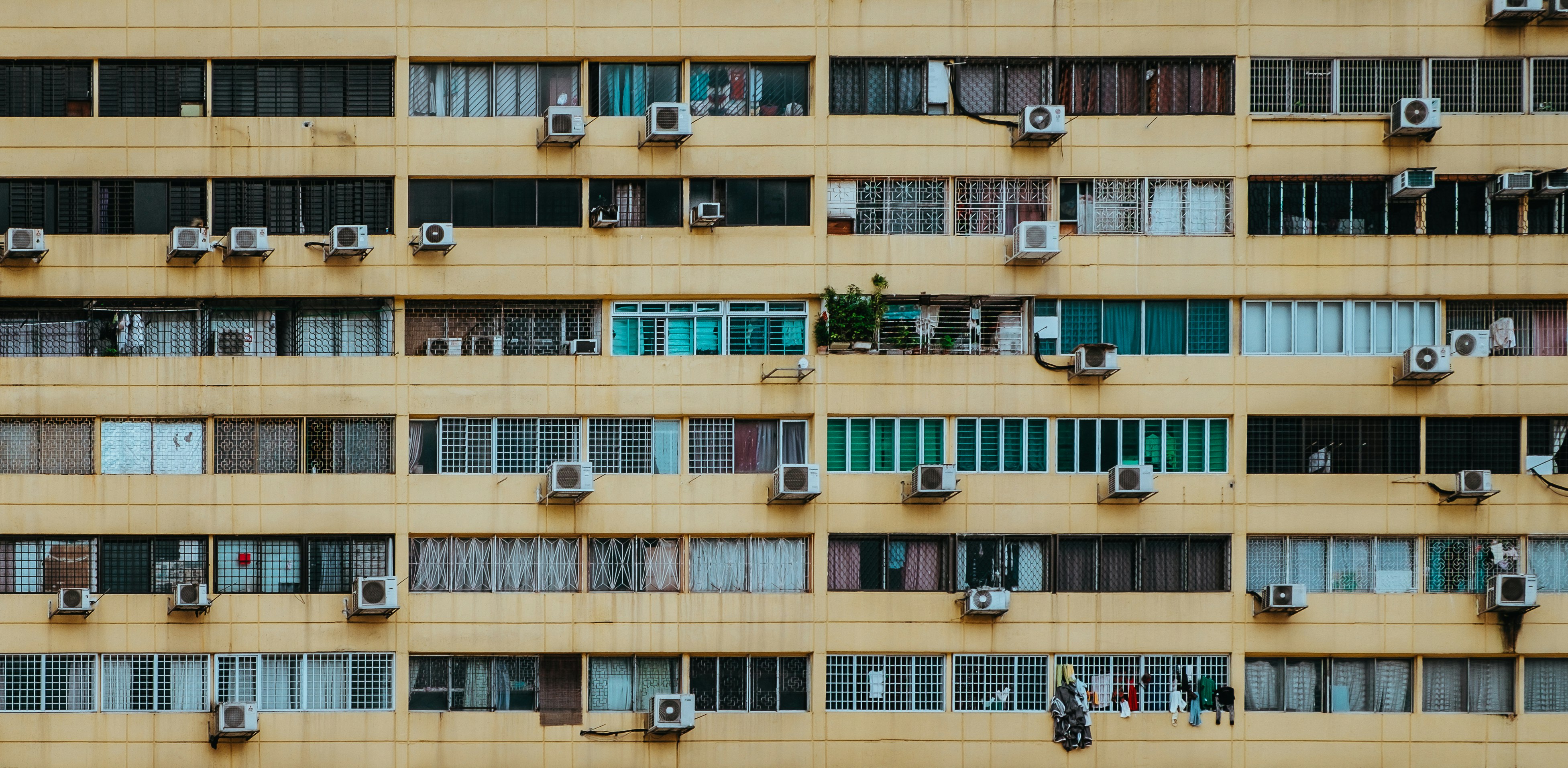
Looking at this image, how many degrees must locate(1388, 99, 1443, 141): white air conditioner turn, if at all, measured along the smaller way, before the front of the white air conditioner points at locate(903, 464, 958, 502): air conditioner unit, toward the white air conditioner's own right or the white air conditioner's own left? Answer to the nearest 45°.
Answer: approximately 45° to the white air conditioner's own right

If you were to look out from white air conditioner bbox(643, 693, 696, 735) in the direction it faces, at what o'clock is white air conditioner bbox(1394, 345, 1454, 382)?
white air conditioner bbox(1394, 345, 1454, 382) is roughly at 9 o'clock from white air conditioner bbox(643, 693, 696, 735).

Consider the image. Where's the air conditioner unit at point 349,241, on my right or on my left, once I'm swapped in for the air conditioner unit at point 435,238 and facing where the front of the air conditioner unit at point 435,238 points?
on my right

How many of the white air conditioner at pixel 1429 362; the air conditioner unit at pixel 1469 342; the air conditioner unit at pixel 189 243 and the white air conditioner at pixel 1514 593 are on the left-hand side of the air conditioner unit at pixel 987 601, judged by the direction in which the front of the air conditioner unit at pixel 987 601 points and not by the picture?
3

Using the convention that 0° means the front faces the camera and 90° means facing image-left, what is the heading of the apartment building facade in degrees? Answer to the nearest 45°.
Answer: approximately 0°

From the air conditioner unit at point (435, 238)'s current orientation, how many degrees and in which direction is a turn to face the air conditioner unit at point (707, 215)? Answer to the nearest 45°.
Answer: approximately 90° to its left

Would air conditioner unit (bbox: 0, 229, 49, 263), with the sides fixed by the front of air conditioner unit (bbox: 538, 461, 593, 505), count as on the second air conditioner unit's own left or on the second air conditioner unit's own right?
on the second air conditioner unit's own right

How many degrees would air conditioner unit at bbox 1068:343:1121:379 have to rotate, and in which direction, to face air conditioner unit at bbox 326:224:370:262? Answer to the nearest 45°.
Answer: approximately 90° to its right

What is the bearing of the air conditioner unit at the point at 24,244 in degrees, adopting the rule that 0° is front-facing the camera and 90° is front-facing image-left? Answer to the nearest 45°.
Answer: approximately 0°
